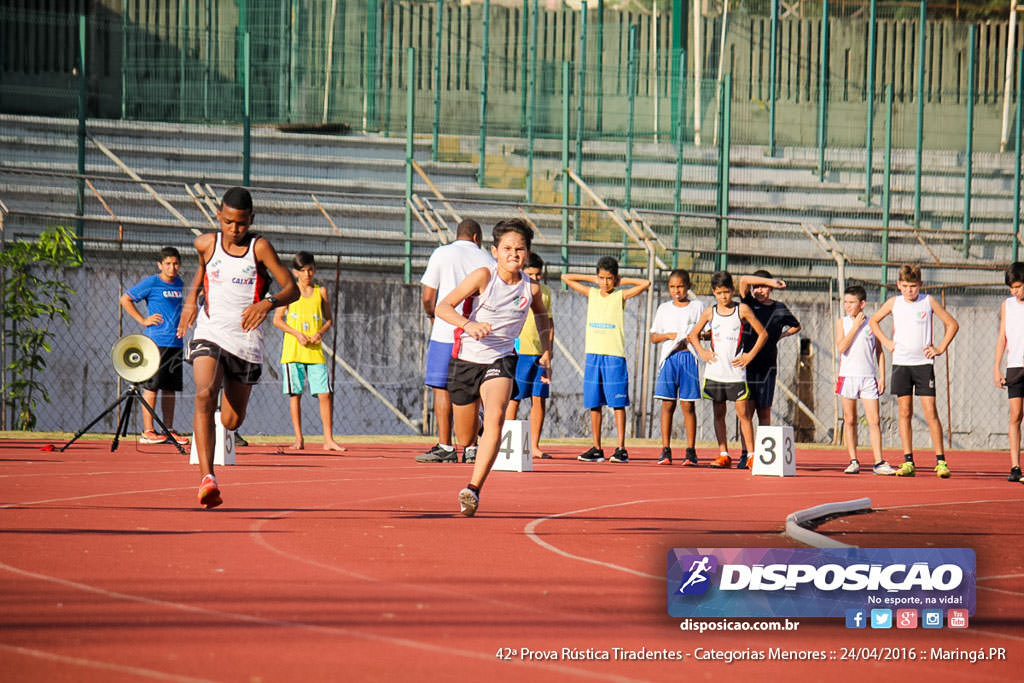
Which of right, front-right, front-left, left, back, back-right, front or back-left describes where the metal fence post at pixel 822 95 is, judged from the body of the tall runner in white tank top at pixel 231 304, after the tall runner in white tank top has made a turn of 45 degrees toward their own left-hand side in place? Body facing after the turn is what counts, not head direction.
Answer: left

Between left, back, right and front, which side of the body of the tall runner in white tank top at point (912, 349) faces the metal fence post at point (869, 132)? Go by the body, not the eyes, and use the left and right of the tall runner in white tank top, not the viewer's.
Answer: back

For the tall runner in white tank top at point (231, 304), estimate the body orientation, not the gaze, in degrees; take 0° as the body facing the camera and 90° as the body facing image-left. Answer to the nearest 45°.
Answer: approximately 0°

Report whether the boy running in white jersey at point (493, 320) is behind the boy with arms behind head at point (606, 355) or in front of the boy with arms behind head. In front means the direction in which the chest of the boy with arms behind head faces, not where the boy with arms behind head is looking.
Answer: in front

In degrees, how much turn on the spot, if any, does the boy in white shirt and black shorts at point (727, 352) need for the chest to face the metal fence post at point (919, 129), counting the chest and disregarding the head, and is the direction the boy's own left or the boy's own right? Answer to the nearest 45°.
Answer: approximately 180°

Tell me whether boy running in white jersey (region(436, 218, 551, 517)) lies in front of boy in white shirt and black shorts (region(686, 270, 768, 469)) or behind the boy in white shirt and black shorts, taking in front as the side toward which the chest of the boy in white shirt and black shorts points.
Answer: in front

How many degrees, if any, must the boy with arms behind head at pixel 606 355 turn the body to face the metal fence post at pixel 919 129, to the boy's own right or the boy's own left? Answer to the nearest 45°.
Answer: approximately 135° to the boy's own left

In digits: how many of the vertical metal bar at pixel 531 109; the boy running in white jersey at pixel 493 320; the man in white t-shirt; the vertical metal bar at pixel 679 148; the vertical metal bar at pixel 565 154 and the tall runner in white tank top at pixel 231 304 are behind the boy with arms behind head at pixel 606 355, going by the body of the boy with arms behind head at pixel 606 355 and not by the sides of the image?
3

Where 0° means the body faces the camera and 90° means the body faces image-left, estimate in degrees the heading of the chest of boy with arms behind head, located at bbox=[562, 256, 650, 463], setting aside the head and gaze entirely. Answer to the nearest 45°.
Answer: approximately 0°
